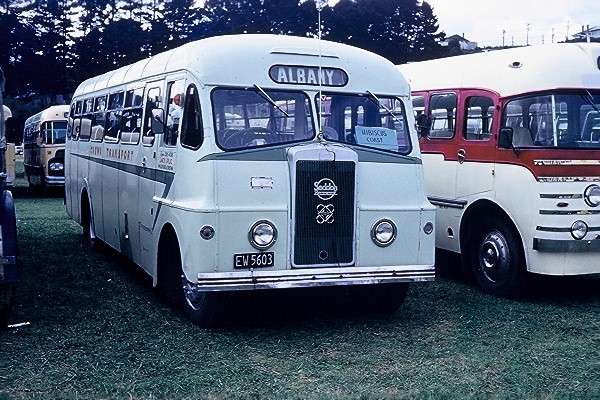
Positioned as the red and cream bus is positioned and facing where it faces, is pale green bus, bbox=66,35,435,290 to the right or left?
on its right

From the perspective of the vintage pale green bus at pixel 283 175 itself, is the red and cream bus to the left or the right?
on its left

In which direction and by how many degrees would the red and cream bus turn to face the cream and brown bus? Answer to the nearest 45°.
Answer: approximately 180°

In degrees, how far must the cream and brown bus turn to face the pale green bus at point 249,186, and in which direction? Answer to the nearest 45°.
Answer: approximately 45° to its right

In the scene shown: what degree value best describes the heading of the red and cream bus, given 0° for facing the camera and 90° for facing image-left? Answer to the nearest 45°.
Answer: approximately 315°

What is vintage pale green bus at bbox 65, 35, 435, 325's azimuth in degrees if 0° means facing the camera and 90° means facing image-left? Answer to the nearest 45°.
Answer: approximately 315°

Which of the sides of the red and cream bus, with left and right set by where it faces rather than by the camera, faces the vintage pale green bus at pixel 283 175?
right
